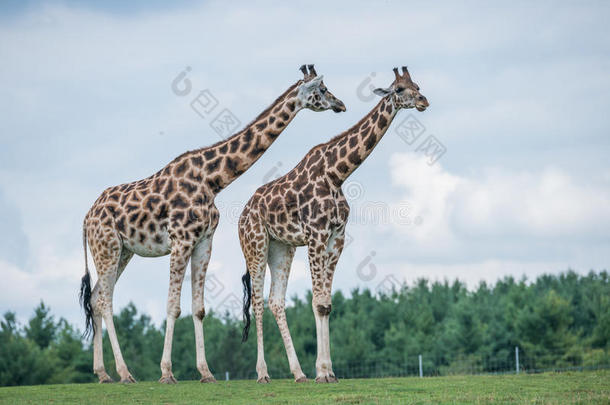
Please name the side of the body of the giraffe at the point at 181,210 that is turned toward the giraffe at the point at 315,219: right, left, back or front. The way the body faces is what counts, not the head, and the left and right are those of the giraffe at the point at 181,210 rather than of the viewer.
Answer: front

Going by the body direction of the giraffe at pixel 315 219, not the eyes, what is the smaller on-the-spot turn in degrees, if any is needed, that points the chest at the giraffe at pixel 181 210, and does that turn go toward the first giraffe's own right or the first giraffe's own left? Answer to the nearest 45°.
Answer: approximately 135° to the first giraffe's own right

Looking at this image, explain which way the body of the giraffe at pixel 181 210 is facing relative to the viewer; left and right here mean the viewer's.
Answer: facing to the right of the viewer

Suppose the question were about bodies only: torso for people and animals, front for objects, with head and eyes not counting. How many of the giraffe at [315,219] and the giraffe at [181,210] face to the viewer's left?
0

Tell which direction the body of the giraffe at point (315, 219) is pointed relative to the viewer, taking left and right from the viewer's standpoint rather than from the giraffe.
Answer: facing the viewer and to the right of the viewer
